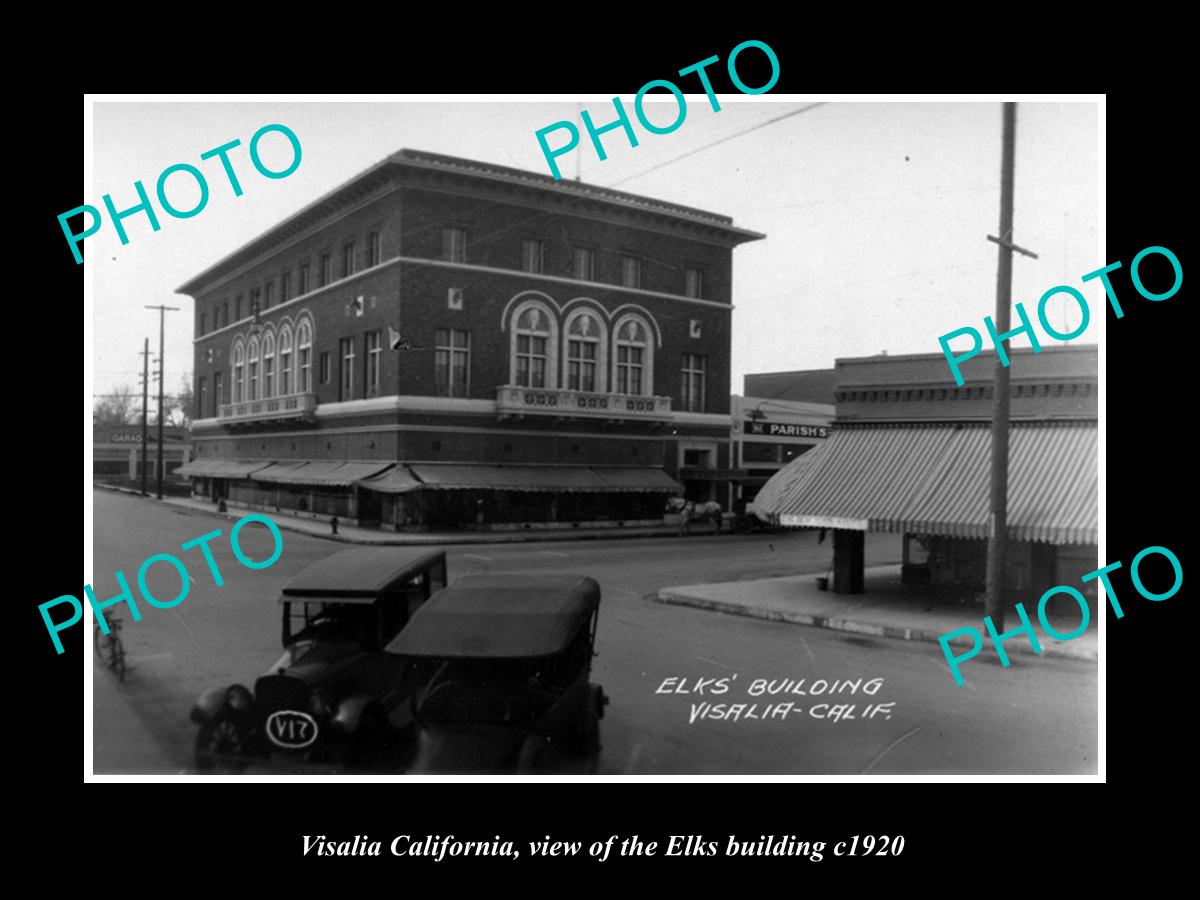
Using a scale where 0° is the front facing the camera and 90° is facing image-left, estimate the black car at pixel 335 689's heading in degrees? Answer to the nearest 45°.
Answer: approximately 45°

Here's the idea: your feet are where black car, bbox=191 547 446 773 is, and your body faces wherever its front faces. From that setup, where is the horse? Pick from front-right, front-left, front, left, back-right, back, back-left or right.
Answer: back

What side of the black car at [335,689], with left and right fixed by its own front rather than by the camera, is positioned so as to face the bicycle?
right

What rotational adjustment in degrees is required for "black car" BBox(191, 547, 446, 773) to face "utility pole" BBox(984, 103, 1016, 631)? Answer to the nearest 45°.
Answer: approximately 135° to its left

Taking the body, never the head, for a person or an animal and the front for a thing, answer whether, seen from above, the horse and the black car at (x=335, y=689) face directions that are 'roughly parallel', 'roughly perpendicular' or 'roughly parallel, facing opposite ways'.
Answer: roughly perpendicular

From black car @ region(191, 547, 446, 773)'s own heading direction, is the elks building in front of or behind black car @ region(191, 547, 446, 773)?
behind

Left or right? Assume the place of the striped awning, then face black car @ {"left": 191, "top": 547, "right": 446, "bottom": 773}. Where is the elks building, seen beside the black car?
right

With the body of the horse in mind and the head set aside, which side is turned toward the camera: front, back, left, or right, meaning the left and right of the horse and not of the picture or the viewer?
left

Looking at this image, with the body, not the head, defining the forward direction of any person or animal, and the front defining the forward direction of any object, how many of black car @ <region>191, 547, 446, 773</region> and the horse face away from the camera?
0

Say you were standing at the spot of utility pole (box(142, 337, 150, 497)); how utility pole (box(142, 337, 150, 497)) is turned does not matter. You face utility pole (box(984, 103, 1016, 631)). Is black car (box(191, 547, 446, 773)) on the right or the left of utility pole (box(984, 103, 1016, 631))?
right

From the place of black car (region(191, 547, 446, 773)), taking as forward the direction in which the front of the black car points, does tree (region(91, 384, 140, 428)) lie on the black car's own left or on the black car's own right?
on the black car's own right
